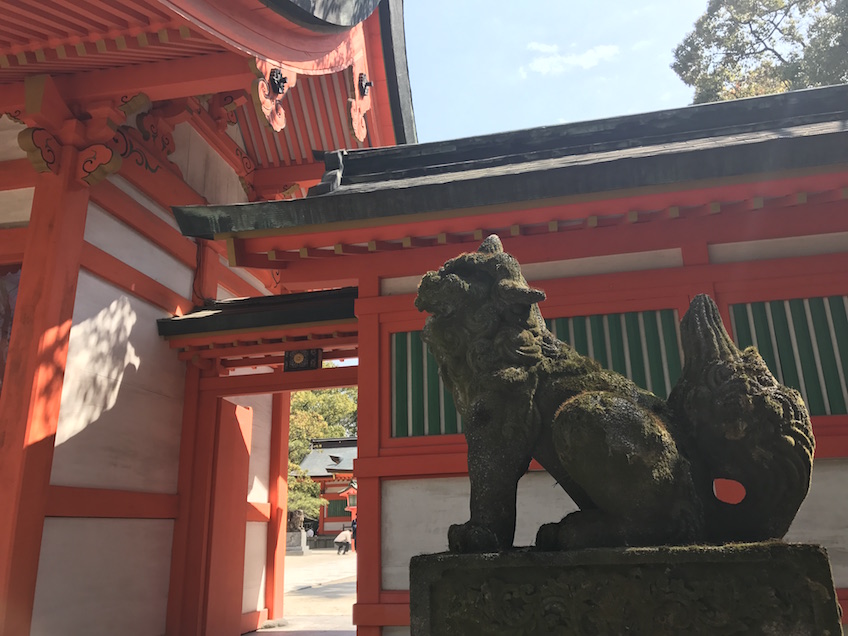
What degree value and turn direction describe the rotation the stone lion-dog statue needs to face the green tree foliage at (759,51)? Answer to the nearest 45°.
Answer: approximately 90° to its right

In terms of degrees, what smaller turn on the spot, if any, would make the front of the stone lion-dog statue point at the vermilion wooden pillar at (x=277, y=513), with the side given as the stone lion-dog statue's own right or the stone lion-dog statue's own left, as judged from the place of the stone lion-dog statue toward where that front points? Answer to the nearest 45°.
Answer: approximately 45° to the stone lion-dog statue's own right

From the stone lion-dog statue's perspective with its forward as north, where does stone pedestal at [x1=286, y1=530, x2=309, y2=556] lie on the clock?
The stone pedestal is roughly at 2 o'clock from the stone lion-dog statue.

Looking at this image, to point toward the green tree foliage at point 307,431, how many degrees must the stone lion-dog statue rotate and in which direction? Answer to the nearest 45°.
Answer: approximately 45° to its right

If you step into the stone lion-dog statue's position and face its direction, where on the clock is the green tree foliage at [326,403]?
The green tree foliage is roughly at 2 o'clock from the stone lion-dog statue.

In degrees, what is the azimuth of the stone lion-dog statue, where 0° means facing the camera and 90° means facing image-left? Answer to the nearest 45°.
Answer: approximately 90°

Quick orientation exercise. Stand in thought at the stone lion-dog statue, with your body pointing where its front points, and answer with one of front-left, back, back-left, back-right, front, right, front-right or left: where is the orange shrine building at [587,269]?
right

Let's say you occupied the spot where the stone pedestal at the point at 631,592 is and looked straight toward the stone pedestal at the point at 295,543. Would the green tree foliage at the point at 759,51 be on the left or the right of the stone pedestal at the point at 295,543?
right

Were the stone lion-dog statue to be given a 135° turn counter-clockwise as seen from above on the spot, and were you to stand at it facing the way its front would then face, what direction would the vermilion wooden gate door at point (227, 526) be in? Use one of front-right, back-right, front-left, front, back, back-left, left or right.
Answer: back

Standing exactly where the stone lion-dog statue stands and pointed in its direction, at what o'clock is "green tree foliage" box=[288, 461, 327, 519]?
The green tree foliage is roughly at 2 o'clock from the stone lion-dog statue.
